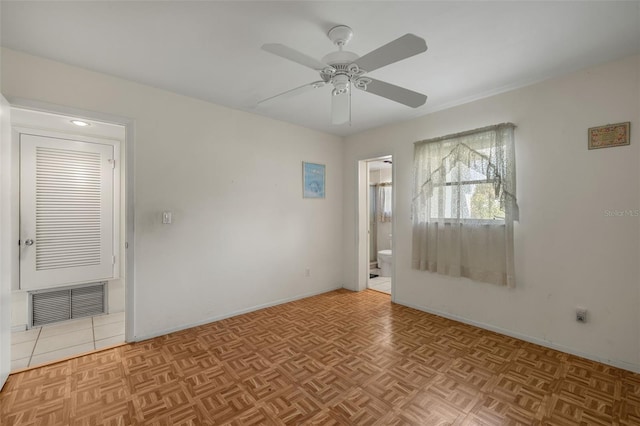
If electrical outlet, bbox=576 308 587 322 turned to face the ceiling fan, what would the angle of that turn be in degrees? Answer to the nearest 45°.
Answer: approximately 45° to its right

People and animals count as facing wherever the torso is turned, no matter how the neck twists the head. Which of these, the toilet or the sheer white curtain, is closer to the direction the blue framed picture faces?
the sheer white curtain

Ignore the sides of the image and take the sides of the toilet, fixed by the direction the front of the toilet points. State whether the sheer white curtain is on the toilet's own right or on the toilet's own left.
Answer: on the toilet's own left

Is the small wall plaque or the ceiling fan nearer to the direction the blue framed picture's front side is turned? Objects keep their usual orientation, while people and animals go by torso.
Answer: the small wall plaque

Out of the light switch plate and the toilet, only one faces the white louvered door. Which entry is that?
the toilet

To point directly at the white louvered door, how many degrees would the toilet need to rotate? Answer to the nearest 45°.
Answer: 0° — it already faces it

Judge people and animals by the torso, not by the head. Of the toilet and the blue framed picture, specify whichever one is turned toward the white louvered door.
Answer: the toilet

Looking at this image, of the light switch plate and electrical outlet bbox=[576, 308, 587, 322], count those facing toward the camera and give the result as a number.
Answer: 2

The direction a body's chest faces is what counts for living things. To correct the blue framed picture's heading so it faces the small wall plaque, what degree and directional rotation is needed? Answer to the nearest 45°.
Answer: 0° — it already faces it

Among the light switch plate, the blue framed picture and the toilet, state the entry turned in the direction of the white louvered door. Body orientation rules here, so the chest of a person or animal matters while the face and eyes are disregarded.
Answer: the toilet

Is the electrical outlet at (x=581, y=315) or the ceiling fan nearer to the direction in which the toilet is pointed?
the ceiling fan

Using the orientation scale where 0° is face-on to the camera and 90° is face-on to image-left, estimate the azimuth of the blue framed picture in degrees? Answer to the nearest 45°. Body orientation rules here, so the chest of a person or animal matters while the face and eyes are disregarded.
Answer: approximately 315°

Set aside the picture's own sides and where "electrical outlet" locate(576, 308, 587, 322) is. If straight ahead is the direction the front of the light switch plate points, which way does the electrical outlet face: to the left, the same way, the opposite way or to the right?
to the right
